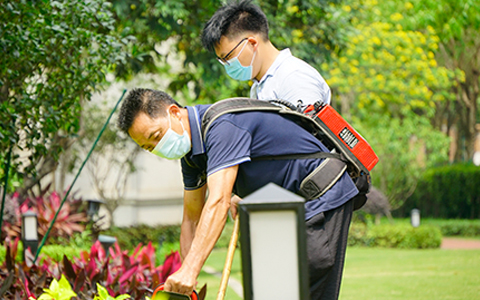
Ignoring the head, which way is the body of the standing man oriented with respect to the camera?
to the viewer's left

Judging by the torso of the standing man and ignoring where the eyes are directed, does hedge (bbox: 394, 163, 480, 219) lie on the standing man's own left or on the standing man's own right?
on the standing man's own right

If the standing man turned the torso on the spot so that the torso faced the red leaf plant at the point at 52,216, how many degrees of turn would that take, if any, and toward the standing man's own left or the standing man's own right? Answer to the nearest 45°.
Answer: approximately 45° to the standing man's own right

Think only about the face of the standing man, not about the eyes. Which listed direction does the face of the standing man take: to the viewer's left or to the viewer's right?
to the viewer's left

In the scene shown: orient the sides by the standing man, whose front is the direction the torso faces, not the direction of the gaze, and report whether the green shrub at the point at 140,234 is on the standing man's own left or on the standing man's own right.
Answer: on the standing man's own right
